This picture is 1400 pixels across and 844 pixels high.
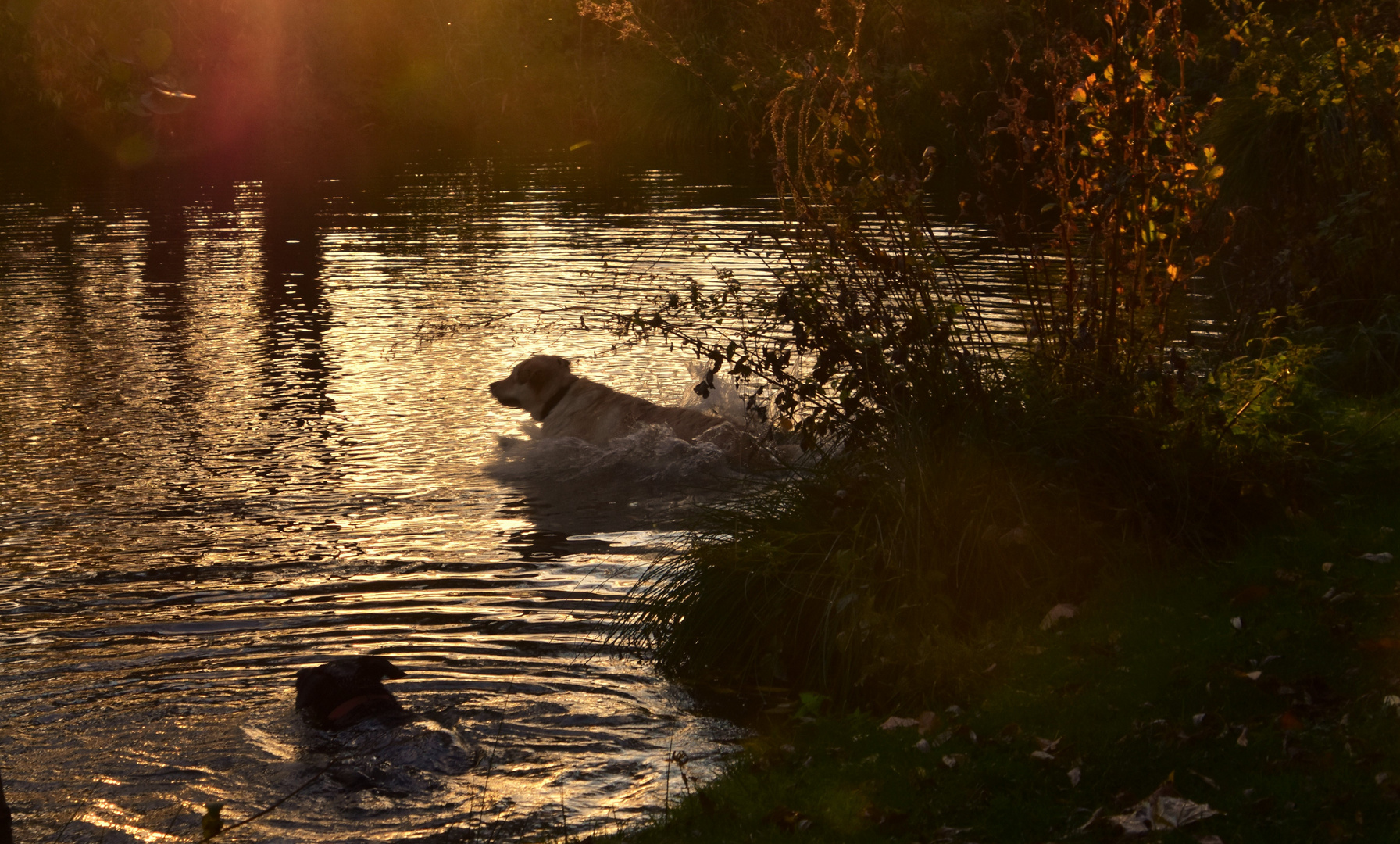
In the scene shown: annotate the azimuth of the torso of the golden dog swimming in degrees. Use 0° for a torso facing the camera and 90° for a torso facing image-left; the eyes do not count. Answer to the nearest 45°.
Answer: approximately 90°

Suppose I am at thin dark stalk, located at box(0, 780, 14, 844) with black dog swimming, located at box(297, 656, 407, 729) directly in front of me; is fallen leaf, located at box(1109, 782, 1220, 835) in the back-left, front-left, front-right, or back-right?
front-right

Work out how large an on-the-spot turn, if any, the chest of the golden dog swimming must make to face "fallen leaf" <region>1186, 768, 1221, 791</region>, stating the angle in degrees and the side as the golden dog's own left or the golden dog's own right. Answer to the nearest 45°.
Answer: approximately 90° to the golden dog's own left

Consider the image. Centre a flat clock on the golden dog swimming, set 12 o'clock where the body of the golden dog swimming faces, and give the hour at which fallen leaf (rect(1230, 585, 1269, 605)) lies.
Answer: The fallen leaf is roughly at 8 o'clock from the golden dog swimming.

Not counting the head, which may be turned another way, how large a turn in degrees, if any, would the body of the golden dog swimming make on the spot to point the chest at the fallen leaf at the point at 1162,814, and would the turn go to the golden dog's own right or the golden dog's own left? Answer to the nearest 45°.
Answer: approximately 90° to the golden dog's own left

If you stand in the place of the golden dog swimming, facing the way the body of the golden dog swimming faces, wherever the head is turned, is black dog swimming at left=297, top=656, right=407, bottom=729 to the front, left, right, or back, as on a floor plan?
left
